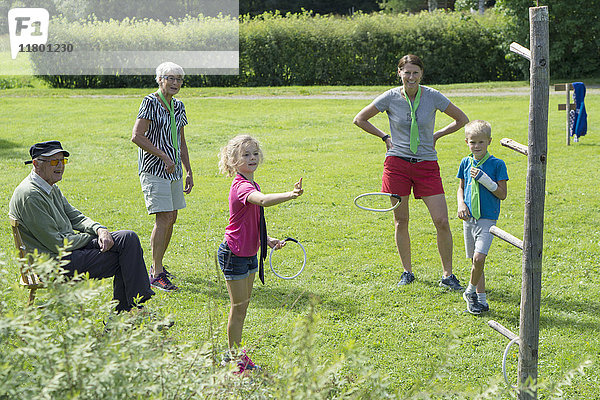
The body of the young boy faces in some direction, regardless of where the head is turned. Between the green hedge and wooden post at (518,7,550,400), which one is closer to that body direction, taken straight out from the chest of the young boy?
the wooden post

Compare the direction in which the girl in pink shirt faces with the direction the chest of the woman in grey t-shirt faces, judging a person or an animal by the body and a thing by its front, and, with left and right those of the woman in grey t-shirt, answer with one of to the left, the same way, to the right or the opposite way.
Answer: to the left

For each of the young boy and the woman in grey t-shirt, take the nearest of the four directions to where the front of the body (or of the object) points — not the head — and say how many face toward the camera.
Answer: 2

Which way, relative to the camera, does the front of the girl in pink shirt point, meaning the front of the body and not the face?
to the viewer's right

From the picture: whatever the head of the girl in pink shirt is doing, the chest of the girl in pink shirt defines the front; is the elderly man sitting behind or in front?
behind

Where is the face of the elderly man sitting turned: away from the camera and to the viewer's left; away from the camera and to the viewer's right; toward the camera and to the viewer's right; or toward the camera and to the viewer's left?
toward the camera and to the viewer's right

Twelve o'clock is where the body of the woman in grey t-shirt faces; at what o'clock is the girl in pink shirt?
The girl in pink shirt is roughly at 1 o'clock from the woman in grey t-shirt.

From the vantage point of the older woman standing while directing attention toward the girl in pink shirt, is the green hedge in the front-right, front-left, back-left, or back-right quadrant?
back-left

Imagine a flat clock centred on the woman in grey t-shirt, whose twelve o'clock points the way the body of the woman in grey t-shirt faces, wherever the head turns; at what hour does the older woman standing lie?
The older woman standing is roughly at 3 o'clock from the woman in grey t-shirt.

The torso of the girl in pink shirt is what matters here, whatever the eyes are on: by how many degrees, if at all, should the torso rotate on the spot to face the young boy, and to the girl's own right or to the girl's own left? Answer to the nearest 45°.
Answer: approximately 45° to the girl's own left

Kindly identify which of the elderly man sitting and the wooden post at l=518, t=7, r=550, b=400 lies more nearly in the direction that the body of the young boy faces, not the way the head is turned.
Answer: the wooden post

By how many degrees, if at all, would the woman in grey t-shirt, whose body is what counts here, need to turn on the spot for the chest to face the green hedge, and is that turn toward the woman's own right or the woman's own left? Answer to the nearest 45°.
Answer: approximately 180°
